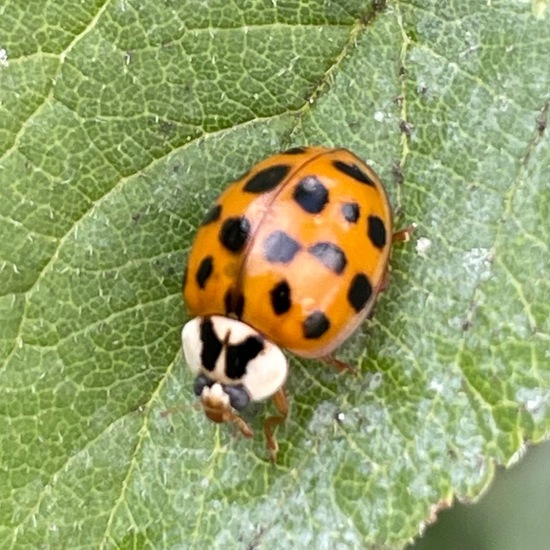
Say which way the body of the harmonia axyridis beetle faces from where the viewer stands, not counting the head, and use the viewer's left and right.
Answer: facing the viewer and to the left of the viewer
